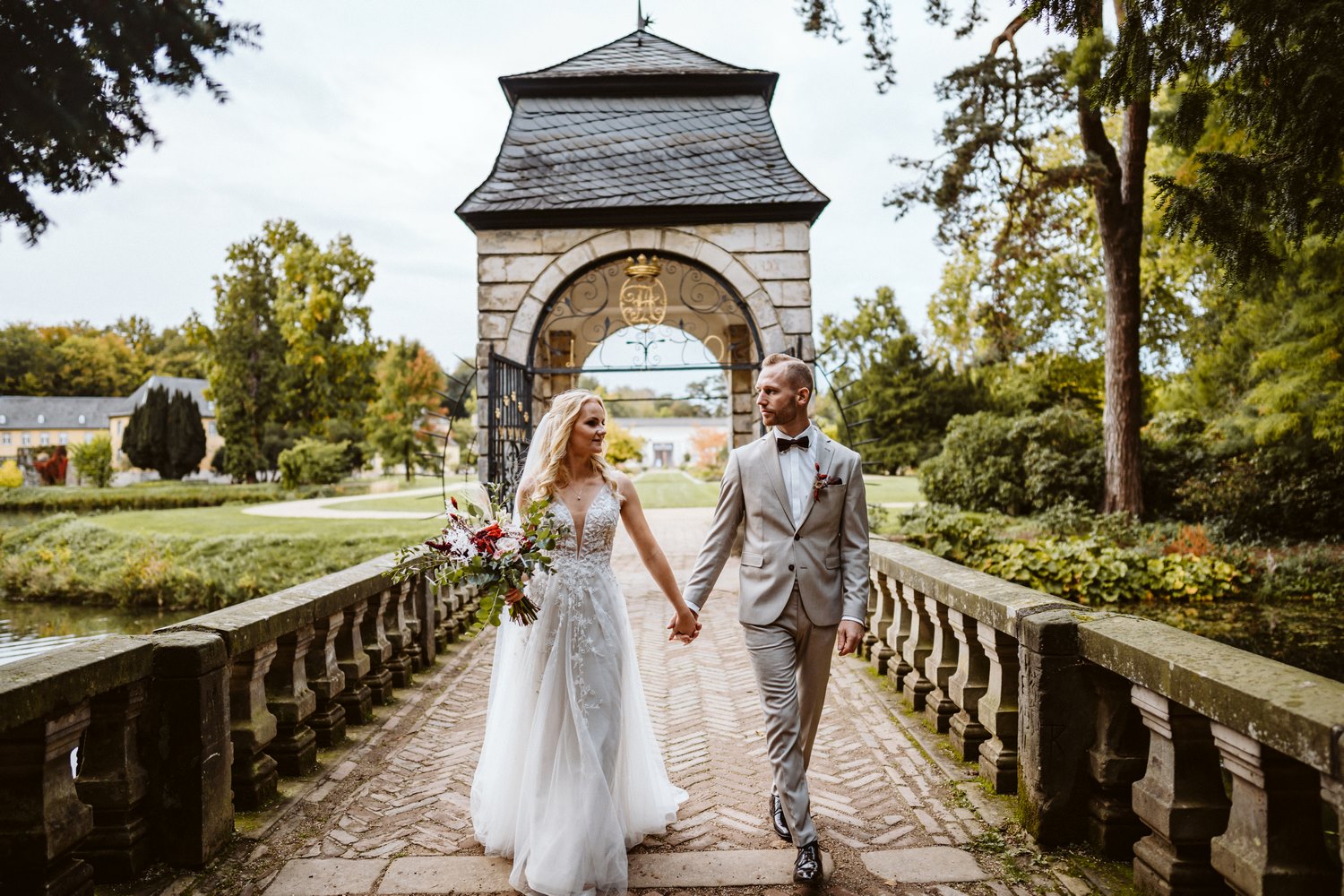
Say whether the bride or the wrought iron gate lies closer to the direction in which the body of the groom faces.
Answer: the bride

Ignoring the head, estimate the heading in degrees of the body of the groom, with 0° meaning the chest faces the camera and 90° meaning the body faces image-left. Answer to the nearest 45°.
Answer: approximately 0°

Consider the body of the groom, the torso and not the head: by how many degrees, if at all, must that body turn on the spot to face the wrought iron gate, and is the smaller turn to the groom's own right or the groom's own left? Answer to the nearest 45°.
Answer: approximately 135° to the groom's own right

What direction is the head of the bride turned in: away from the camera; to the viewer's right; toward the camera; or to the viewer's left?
to the viewer's right

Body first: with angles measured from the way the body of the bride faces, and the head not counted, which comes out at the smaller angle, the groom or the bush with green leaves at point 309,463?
the groom

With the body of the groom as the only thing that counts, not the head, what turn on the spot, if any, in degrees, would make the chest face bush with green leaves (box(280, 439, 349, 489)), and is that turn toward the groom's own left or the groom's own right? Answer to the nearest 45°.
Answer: approximately 135° to the groom's own right

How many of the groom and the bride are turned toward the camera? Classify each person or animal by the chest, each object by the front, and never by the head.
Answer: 2

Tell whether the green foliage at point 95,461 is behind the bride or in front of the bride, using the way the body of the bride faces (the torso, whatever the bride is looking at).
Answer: behind

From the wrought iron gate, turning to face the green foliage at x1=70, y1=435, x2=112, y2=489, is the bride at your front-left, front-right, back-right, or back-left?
back-left

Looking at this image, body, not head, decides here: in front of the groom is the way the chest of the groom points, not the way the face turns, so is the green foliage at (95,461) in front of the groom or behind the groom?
behind

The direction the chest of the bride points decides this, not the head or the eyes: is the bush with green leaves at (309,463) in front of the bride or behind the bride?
behind
